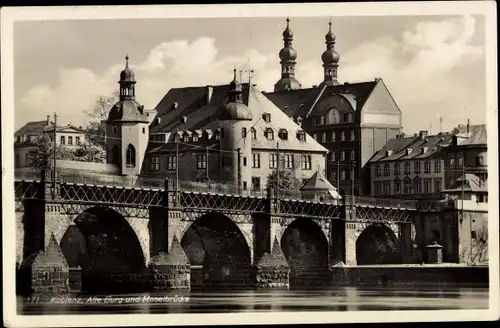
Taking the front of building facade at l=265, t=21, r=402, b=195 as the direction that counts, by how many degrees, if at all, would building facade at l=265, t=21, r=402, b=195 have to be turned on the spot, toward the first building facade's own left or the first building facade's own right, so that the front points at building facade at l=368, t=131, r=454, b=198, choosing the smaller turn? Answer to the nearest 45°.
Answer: approximately 135° to the first building facade's own left

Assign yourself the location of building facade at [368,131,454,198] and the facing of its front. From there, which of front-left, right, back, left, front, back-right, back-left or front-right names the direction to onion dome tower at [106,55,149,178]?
front-right

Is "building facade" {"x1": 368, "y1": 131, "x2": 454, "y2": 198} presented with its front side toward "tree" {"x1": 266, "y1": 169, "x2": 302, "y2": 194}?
no

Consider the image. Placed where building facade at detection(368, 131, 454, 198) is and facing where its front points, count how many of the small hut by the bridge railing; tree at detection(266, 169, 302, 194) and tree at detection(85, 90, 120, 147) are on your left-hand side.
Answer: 0

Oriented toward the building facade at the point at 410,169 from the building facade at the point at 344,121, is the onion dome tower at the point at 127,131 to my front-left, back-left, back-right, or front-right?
back-right

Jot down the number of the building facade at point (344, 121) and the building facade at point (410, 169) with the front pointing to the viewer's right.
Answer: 0

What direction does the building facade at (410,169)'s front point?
toward the camera

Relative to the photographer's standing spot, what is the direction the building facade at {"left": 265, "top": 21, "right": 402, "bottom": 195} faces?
facing the viewer and to the left of the viewer
